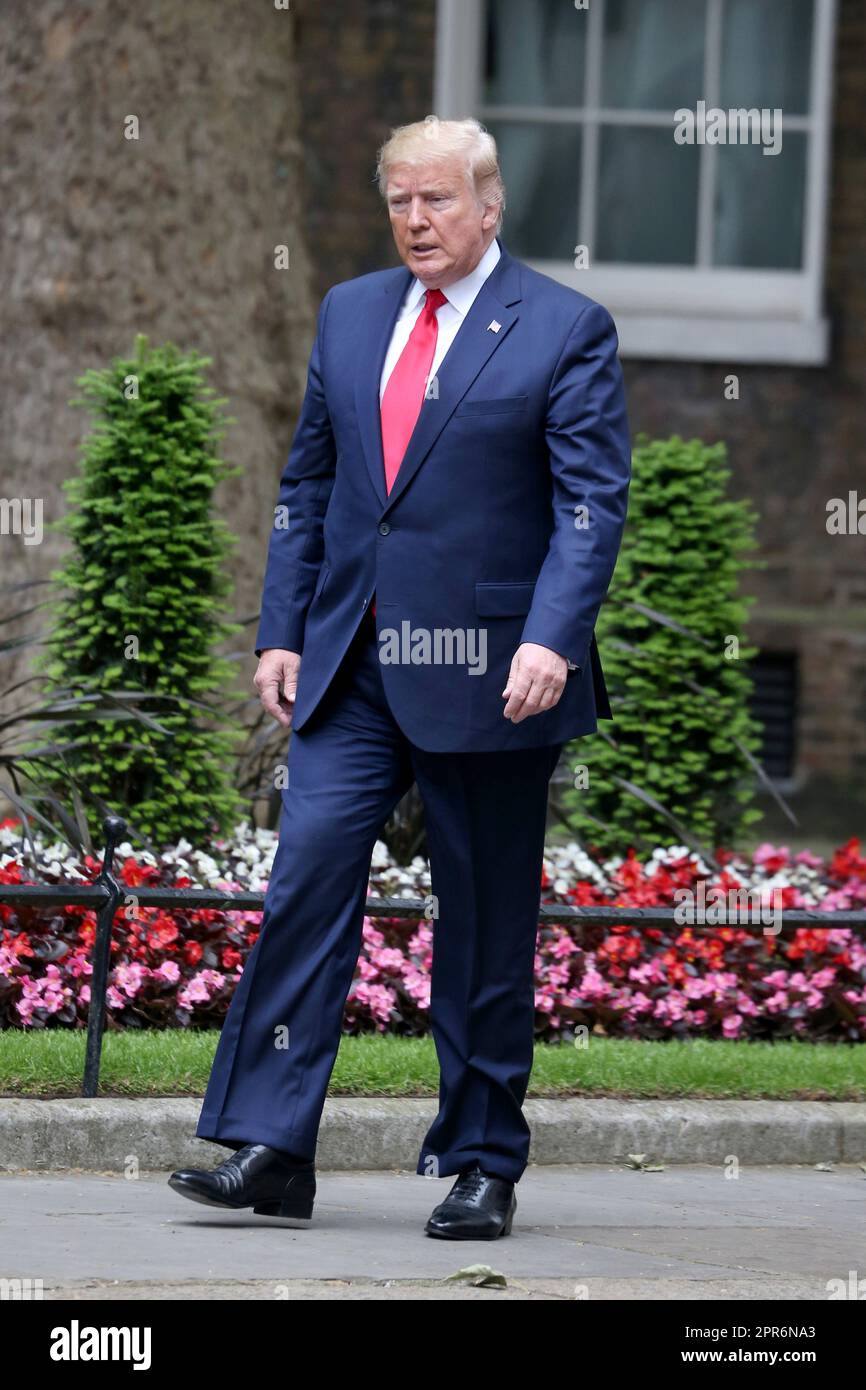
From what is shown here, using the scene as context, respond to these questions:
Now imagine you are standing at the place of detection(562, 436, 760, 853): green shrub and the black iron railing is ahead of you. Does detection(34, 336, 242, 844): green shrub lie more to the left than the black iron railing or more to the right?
right

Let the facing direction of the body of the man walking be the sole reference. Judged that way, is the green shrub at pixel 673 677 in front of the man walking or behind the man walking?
behind

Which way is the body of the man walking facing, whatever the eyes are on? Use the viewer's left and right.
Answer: facing the viewer and to the left of the viewer

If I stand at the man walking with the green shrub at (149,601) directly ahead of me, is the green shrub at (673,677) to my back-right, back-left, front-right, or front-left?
front-right

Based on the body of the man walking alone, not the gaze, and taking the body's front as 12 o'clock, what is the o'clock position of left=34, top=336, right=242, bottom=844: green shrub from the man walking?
The green shrub is roughly at 4 o'clock from the man walking.

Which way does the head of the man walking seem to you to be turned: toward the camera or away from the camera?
toward the camera
